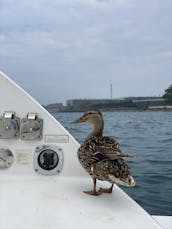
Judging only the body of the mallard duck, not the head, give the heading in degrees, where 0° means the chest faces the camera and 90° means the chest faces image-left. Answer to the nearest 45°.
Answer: approximately 90°
